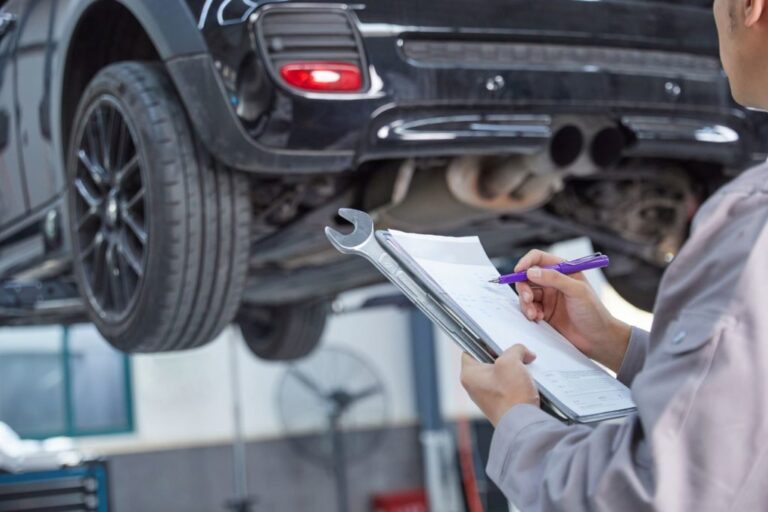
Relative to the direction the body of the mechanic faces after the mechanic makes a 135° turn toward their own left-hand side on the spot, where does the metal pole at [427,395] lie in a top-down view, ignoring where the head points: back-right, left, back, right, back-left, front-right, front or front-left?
back

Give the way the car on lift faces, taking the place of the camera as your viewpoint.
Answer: facing away from the viewer and to the left of the viewer

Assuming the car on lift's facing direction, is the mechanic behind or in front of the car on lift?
behind

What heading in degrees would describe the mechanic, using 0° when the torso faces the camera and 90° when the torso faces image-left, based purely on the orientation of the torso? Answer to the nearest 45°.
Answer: approximately 135°

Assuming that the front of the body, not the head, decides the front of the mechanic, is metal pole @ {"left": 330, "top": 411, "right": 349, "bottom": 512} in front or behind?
in front

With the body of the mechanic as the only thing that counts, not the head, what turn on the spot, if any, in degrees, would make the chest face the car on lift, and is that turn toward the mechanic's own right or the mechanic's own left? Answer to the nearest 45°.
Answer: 0° — they already face it

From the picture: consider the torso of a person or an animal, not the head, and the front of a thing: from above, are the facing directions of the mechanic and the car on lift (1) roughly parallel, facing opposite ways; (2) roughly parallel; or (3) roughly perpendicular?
roughly parallel

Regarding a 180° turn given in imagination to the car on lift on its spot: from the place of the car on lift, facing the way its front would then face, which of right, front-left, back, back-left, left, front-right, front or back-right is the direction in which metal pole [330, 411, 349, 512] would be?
back-left

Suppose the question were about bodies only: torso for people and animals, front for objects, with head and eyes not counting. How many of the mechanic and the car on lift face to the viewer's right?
0
